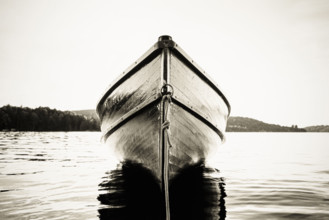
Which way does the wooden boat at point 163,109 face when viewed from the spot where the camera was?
facing the viewer
